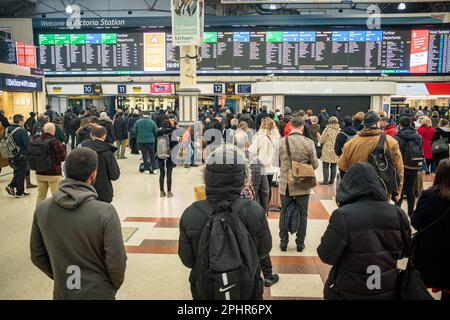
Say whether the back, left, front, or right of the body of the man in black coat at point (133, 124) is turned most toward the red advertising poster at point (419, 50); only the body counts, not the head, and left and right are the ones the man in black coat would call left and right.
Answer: right

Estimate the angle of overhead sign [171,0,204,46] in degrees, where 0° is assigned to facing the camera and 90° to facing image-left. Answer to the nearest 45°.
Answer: approximately 0°

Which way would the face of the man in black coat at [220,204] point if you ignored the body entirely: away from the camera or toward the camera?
away from the camera

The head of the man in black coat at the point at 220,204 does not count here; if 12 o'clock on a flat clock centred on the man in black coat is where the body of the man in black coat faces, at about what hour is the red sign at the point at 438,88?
The red sign is roughly at 1 o'clock from the man in black coat.

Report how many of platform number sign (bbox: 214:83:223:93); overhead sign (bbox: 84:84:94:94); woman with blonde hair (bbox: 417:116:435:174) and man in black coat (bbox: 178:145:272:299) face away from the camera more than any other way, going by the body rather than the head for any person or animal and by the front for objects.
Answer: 2

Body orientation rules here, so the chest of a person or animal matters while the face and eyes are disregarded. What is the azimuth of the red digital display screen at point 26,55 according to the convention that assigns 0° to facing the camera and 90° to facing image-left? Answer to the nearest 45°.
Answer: approximately 315°

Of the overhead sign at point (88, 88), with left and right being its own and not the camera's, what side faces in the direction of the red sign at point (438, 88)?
left

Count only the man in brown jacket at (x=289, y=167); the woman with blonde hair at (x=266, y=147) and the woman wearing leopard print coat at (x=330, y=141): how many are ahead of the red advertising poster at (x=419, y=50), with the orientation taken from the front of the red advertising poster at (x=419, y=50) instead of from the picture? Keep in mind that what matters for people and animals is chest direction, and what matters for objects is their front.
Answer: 3

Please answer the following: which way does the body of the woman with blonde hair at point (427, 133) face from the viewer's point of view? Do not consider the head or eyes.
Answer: away from the camera

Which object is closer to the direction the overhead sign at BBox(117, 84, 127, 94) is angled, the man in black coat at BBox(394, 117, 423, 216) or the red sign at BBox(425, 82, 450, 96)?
the man in black coat

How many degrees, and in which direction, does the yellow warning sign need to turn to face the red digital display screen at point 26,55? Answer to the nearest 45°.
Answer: approximately 90° to its right

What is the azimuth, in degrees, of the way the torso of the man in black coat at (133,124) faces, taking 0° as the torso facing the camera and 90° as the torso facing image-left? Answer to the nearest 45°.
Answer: approximately 180°

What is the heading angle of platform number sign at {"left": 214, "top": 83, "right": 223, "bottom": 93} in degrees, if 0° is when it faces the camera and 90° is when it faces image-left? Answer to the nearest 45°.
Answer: approximately 0°

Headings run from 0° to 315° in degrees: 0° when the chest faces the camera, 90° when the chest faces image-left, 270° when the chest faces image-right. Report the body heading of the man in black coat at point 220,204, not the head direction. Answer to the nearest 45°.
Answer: approximately 180°

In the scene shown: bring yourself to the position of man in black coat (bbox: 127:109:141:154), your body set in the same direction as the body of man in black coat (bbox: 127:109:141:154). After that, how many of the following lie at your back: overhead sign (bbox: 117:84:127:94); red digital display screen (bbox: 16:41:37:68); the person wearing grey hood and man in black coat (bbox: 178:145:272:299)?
2

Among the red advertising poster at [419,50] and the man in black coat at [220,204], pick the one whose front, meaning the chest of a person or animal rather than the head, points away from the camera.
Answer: the man in black coat

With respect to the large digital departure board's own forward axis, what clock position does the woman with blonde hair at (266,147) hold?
The woman with blonde hair is roughly at 12 o'clock from the large digital departure board.

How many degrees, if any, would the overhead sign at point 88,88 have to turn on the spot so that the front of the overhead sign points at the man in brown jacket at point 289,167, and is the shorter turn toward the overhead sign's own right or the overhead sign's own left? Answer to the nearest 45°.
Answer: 0° — it already faces them
